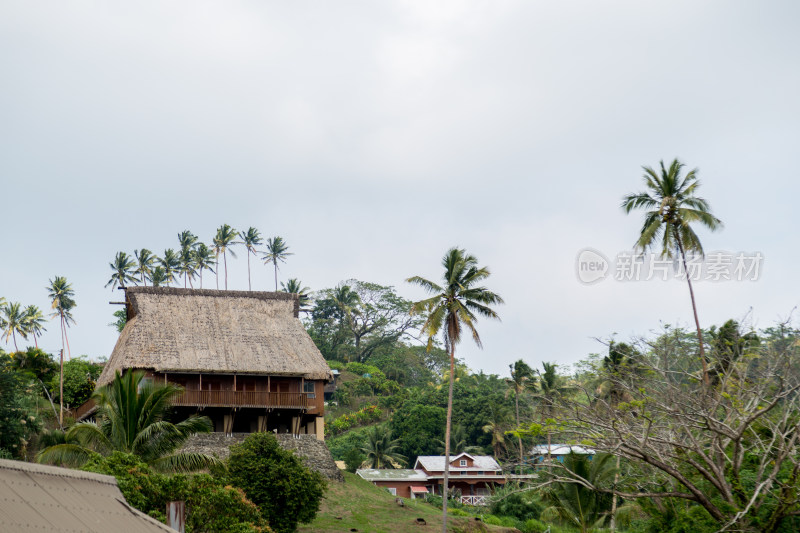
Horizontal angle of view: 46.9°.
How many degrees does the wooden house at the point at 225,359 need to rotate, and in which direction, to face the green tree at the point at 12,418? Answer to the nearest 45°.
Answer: approximately 45° to its right

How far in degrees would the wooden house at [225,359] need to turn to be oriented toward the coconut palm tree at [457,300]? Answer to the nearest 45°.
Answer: approximately 45° to its left

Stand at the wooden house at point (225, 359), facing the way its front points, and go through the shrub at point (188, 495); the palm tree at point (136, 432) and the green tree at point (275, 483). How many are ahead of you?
3

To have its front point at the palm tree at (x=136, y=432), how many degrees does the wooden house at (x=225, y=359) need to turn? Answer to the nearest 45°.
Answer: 0° — it already faces it

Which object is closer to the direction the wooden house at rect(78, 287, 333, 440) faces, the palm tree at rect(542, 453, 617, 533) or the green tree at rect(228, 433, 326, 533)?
the green tree

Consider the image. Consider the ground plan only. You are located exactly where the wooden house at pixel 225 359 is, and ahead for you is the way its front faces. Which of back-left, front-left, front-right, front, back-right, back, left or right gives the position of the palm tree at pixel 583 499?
front-left

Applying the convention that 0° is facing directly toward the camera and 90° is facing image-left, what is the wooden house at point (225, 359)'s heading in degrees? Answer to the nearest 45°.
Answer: approximately 0°

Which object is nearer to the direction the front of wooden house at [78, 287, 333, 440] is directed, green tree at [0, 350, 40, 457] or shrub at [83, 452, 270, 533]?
the shrub

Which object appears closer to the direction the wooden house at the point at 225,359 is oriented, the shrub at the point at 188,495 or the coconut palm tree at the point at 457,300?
the shrub

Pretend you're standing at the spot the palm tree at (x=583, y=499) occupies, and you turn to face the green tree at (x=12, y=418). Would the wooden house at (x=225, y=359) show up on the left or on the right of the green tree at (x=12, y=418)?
right

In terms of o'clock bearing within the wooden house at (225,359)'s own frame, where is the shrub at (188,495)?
The shrub is roughly at 12 o'clock from the wooden house.

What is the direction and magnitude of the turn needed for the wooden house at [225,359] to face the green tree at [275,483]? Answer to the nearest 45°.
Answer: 0° — it already faces it
